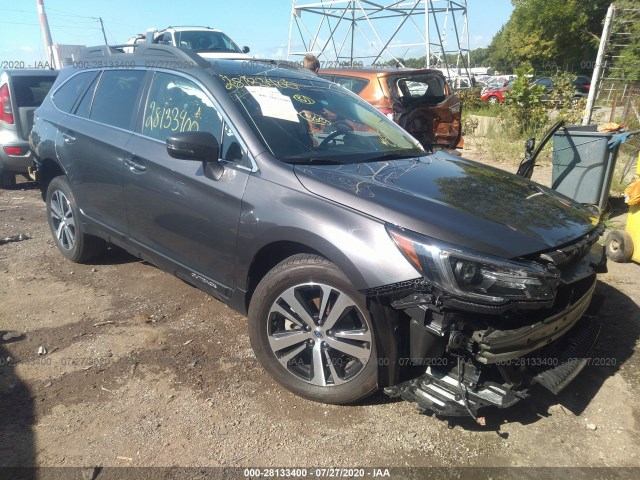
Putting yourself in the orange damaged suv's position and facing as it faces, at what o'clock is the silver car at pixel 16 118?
The silver car is roughly at 10 o'clock from the orange damaged suv.

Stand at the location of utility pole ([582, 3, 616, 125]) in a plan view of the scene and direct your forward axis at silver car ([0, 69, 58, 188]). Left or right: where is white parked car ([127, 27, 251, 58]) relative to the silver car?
right

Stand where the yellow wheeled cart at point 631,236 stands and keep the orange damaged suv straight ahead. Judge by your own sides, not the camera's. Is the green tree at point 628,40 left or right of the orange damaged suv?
right

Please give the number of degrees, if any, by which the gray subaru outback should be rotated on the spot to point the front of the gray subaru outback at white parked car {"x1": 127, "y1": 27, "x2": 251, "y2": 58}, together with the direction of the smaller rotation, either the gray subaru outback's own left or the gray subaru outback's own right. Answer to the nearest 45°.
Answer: approximately 135° to the gray subaru outback's own left

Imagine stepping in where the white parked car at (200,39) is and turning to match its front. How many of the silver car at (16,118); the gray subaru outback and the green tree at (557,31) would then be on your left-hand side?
1

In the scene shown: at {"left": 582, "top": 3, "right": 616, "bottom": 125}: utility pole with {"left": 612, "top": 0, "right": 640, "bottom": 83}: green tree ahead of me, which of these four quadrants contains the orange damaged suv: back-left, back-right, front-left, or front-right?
back-left

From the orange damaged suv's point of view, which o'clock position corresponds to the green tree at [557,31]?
The green tree is roughly at 2 o'clock from the orange damaged suv.

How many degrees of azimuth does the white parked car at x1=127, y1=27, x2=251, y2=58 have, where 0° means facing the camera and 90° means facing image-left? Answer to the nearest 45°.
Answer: approximately 315°

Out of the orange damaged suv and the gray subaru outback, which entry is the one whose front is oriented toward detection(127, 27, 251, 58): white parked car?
the orange damaged suv

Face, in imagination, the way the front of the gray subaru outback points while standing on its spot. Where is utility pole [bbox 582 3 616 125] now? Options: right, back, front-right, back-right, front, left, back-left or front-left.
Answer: left

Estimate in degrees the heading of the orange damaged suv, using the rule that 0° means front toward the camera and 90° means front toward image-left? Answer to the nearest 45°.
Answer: approximately 135°

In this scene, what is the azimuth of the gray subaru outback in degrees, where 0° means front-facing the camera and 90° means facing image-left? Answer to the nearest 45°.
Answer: approximately 315°

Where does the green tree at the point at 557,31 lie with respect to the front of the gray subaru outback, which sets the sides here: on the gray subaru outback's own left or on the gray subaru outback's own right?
on the gray subaru outback's own left

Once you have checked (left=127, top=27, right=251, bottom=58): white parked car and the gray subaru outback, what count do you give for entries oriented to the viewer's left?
0

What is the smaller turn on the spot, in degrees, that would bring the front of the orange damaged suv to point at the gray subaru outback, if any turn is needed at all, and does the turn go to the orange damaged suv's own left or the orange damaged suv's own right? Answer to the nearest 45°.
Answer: approximately 135° to the orange damaged suv's own left

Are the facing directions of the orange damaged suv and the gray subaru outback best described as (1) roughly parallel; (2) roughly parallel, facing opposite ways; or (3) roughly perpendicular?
roughly parallel, facing opposite ways

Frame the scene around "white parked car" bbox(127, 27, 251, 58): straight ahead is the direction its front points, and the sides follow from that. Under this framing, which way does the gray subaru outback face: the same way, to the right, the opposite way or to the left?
the same way
